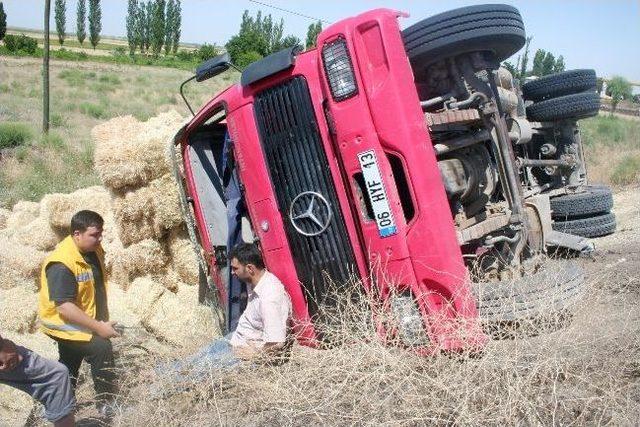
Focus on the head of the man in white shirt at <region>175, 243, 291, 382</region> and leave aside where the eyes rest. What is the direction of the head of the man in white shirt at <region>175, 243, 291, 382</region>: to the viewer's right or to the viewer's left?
to the viewer's left

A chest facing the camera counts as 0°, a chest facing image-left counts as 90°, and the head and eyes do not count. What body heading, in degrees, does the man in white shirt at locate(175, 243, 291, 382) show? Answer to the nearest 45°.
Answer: approximately 90°

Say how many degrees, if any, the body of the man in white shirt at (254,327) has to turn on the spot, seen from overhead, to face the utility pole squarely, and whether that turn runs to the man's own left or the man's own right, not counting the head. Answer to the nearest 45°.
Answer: approximately 90° to the man's own right

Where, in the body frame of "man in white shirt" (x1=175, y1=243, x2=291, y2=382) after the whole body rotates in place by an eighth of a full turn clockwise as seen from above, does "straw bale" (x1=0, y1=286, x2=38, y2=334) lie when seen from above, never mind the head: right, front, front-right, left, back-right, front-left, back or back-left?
front

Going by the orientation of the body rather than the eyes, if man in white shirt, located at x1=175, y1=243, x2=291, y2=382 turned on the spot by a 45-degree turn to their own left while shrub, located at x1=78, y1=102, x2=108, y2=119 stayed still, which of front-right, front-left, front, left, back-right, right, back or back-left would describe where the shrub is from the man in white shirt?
back-right

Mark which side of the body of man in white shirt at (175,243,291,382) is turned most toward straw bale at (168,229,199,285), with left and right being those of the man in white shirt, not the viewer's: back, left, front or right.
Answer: right

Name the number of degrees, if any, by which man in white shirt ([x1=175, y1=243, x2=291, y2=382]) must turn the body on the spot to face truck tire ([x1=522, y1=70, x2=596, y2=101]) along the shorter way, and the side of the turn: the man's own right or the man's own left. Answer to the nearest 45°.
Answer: approximately 135° to the man's own right

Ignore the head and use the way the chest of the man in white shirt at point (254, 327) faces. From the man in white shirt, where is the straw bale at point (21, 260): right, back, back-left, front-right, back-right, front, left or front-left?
front-right

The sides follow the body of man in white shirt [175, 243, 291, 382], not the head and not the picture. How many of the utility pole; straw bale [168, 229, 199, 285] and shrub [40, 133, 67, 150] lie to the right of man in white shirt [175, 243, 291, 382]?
3

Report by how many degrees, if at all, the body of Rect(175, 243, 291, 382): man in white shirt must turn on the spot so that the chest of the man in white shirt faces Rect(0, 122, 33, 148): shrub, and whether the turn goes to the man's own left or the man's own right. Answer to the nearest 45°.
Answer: approximately 90° to the man's own right
